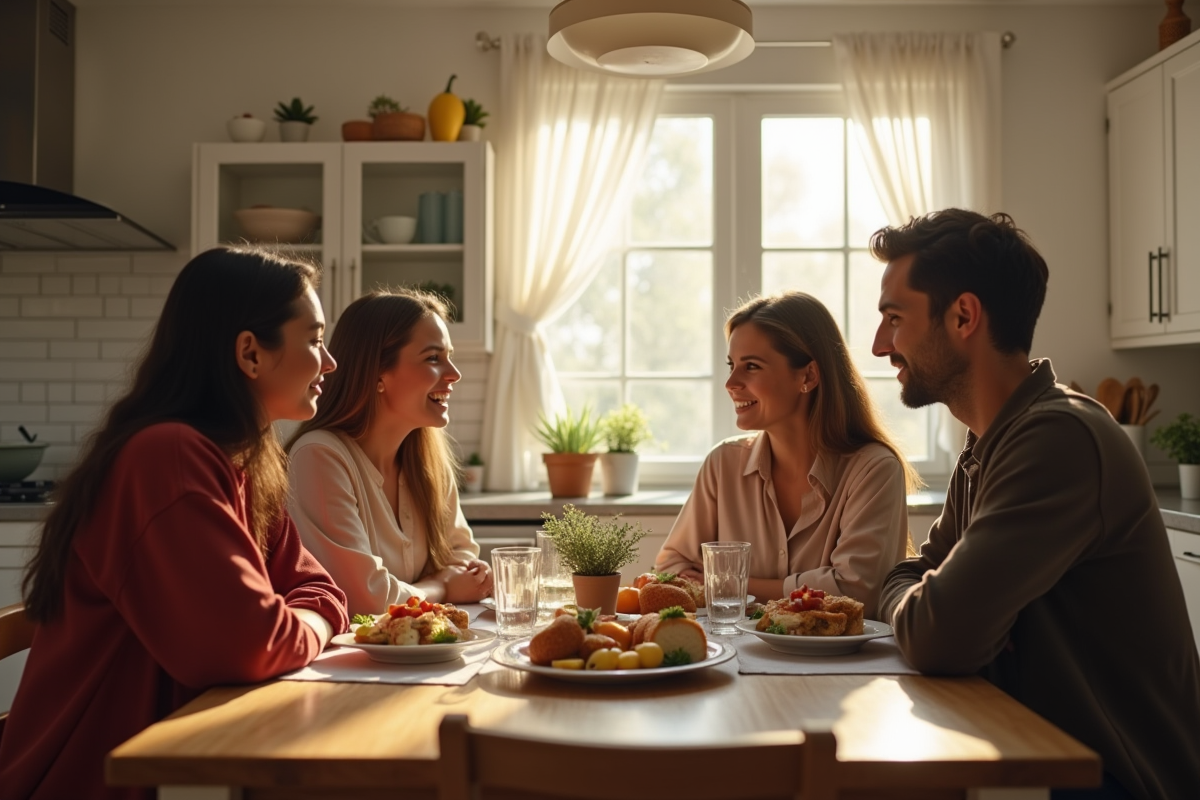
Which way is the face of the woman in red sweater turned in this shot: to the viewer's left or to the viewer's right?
to the viewer's right

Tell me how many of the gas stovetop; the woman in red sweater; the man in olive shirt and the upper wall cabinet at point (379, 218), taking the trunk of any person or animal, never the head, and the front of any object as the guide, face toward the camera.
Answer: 2

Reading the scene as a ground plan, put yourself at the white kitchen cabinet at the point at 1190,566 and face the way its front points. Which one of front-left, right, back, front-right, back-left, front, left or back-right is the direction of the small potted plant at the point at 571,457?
front-right

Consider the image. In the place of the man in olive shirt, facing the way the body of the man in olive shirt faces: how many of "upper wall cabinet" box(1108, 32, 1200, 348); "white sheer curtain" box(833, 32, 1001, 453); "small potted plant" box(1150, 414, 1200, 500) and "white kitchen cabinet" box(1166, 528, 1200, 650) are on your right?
4

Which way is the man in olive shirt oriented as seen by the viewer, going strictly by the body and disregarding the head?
to the viewer's left

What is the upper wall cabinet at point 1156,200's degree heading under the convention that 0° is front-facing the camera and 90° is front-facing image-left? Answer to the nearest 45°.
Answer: approximately 45°

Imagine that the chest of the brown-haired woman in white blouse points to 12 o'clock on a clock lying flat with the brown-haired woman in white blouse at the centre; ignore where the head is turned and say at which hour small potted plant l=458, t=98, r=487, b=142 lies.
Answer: The small potted plant is roughly at 8 o'clock from the brown-haired woman in white blouse.

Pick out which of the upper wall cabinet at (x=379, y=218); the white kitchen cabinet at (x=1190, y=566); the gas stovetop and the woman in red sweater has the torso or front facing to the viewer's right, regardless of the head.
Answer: the woman in red sweater

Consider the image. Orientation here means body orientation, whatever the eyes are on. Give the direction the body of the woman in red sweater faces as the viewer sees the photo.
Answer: to the viewer's right

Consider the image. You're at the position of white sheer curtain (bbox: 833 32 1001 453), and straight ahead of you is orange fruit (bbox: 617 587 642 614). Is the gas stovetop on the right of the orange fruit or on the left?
right

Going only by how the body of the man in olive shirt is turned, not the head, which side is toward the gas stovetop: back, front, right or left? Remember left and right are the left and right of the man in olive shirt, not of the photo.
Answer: front

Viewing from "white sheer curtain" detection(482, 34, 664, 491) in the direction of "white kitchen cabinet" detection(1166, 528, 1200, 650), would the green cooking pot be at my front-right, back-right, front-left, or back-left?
back-right

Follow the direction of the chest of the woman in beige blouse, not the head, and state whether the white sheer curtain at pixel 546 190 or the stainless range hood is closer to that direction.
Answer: the stainless range hood

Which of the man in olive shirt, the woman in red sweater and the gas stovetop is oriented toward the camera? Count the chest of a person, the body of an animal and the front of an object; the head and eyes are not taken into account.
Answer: the gas stovetop

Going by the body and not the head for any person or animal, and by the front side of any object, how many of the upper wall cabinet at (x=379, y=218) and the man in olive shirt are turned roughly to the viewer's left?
1
